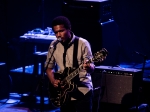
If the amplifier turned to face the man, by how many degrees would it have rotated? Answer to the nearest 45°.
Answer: approximately 45° to its right

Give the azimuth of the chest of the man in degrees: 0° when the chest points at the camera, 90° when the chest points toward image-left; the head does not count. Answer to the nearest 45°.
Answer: approximately 45°

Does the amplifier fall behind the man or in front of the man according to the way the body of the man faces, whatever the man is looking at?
behind

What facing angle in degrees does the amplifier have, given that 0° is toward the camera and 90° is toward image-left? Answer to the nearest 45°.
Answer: approximately 0°
